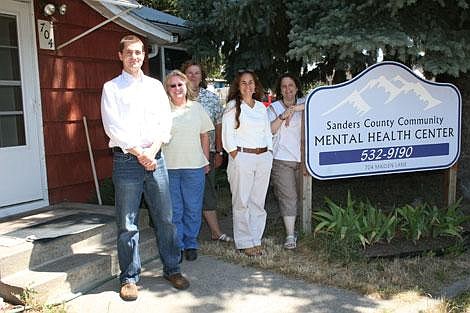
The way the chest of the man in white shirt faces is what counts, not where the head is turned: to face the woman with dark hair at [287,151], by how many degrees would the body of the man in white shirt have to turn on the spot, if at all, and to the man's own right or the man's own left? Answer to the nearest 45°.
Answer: approximately 135° to the man's own left

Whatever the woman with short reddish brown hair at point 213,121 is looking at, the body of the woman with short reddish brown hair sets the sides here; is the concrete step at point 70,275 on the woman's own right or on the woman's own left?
on the woman's own right

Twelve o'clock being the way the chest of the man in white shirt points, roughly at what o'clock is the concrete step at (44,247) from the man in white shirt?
The concrete step is roughly at 4 o'clock from the man in white shirt.

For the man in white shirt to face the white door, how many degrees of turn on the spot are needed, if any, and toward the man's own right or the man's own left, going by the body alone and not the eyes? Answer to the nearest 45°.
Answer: approximately 135° to the man's own right

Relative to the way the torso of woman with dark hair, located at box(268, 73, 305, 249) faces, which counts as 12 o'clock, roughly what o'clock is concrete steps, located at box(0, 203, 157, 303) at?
The concrete steps is roughly at 2 o'clock from the woman with dark hair.

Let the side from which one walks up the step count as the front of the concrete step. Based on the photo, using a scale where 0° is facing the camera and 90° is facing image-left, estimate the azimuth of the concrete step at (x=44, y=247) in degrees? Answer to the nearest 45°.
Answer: approximately 315°

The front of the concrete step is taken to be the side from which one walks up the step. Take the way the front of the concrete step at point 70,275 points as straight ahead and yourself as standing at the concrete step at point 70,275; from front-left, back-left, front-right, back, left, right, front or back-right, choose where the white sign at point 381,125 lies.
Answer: front-left

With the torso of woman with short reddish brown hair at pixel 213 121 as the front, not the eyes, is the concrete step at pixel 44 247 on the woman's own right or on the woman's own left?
on the woman's own right

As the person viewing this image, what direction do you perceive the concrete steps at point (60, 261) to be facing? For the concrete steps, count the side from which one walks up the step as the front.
facing the viewer and to the right of the viewer

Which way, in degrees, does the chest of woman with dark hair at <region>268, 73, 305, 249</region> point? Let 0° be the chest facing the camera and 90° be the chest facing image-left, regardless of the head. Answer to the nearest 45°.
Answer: approximately 0°
